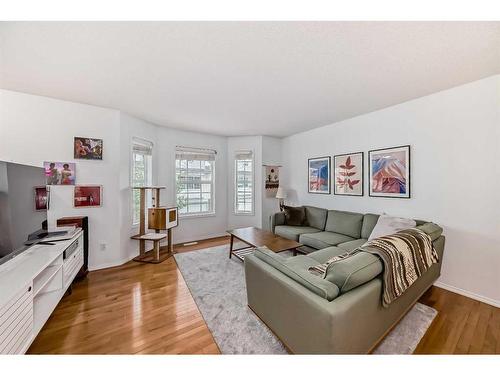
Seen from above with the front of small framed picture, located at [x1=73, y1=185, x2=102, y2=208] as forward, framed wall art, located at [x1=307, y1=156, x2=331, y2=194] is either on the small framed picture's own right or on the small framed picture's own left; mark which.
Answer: on the small framed picture's own left

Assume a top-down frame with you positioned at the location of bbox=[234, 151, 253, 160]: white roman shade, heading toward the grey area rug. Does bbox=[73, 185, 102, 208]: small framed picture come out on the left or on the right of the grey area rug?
right

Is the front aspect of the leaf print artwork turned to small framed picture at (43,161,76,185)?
yes

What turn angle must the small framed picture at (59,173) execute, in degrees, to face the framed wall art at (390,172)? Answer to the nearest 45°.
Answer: approximately 45° to its left
